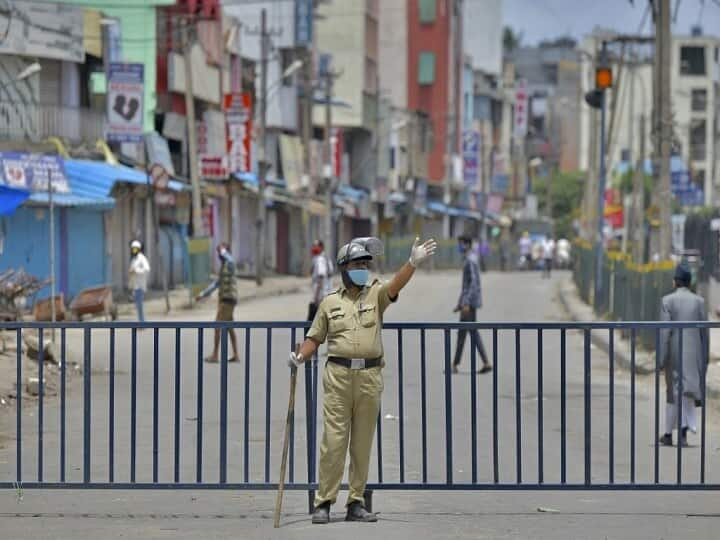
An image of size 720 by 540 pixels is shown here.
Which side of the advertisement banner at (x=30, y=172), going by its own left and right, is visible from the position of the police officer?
front

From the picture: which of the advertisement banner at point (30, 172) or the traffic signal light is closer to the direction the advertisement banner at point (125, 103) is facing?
the advertisement banner

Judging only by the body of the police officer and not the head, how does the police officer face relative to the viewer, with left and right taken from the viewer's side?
facing the viewer

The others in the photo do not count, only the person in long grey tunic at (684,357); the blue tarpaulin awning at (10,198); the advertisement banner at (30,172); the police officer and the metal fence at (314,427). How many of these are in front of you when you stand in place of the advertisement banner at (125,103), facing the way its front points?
5

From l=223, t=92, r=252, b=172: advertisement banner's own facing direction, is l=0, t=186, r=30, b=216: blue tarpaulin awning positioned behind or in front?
in front

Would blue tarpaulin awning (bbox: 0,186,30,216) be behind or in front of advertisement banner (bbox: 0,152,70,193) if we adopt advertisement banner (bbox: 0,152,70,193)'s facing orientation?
in front

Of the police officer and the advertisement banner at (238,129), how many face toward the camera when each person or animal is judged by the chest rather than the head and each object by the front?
2

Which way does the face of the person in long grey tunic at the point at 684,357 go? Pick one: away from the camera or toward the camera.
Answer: away from the camera

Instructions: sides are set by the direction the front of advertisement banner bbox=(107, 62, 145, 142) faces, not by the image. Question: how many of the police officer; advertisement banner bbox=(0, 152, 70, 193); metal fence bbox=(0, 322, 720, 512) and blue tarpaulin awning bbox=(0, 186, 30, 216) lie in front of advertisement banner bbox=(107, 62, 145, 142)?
4

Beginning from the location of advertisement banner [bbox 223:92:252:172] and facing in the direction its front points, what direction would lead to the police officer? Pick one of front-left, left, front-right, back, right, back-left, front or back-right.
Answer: front

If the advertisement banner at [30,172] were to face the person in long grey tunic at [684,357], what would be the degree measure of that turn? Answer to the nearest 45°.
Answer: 0° — it already faces them

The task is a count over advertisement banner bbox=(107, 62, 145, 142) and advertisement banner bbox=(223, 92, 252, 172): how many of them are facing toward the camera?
2

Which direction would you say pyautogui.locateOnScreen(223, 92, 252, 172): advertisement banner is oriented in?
toward the camera

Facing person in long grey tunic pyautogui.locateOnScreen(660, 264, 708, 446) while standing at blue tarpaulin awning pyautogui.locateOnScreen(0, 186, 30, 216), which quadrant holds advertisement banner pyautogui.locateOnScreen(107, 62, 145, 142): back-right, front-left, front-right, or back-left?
back-left
